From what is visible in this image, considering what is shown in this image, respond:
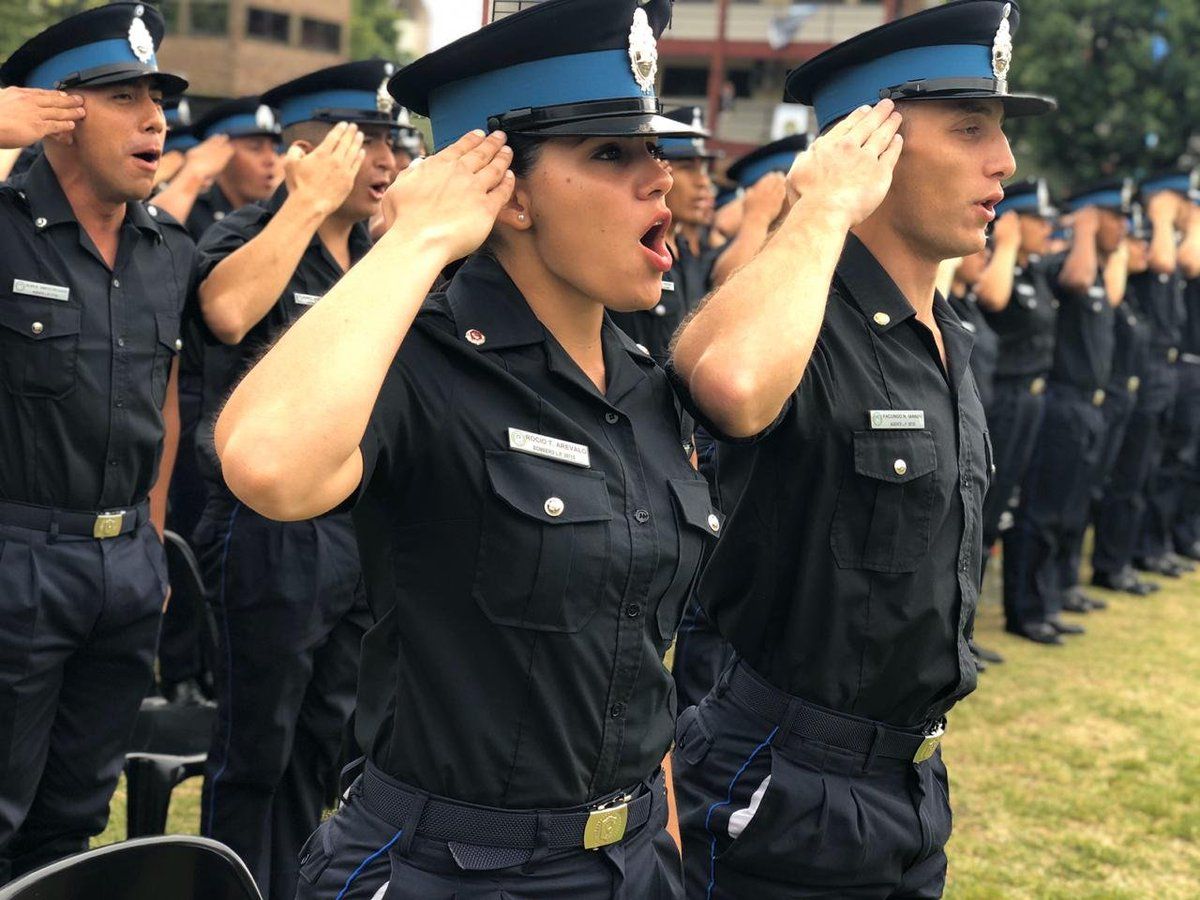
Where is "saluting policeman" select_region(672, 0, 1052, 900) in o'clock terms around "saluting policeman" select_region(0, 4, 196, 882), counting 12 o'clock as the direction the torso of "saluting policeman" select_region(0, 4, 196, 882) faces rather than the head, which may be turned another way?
"saluting policeman" select_region(672, 0, 1052, 900) is roughly at 12 o'clock from "saluting policeman" select_region(0, 4, 196, 882).

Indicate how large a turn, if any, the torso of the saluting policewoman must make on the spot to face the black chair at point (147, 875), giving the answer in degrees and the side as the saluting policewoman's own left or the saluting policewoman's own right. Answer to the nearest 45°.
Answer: approximately 90° to the saluting policewoman's own right

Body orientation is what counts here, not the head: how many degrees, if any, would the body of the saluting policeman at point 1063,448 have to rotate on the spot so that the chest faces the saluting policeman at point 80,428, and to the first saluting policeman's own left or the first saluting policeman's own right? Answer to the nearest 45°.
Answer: approximately 135° to the first saluting policeman's own right

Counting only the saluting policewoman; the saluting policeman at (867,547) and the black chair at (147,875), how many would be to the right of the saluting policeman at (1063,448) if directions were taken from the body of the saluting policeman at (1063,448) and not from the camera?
3

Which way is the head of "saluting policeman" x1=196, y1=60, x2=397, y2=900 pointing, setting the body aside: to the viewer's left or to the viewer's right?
to the viewer's right

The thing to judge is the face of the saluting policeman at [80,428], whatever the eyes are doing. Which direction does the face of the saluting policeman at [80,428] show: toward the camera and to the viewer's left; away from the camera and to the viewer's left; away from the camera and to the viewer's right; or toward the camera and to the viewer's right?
toward the camera and to the viewer's right

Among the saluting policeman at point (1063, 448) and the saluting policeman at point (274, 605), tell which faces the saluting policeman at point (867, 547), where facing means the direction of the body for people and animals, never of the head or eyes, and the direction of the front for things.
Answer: the saluting policeman at point (274, 605)

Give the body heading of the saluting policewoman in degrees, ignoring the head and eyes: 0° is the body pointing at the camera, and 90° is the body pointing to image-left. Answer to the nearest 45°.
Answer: approximately 315°

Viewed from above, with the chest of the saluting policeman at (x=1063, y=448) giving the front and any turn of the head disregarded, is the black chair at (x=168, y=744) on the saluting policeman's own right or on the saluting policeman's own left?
on the saluting policeman's own right

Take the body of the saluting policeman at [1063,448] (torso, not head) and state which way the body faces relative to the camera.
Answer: to the viewer's right
